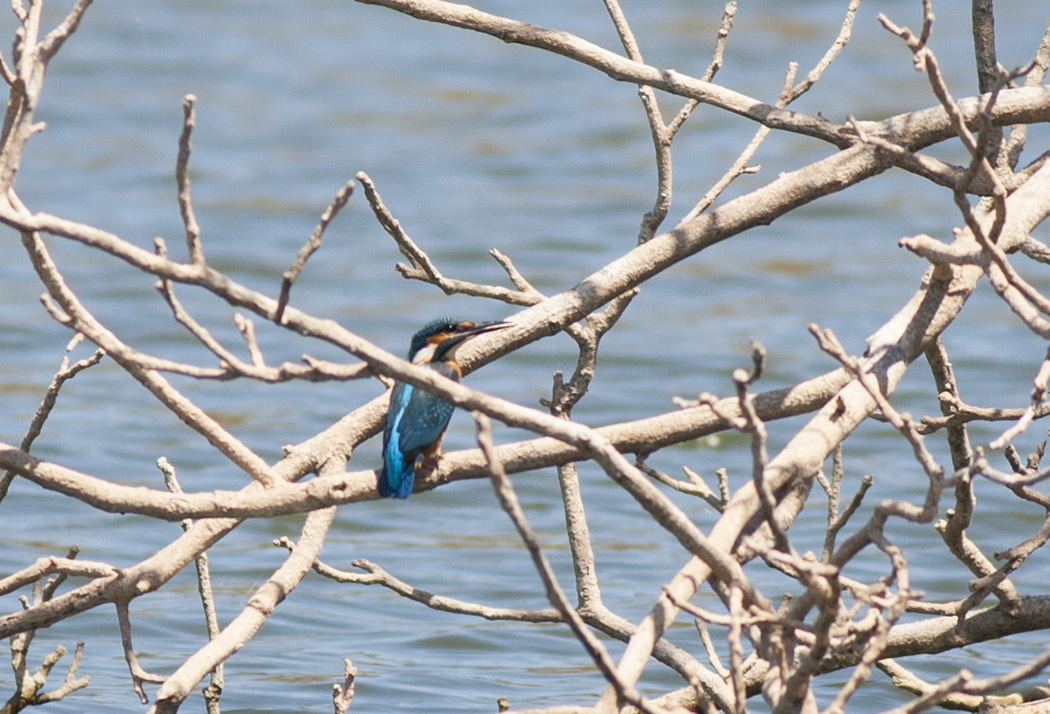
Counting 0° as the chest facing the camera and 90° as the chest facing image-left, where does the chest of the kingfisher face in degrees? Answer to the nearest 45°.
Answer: approximately 225°
